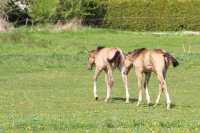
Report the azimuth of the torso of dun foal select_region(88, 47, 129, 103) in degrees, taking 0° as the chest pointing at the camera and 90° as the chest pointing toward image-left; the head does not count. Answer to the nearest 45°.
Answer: approximately 135°

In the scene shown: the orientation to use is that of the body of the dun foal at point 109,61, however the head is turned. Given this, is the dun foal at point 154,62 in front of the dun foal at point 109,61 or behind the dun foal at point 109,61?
behind
